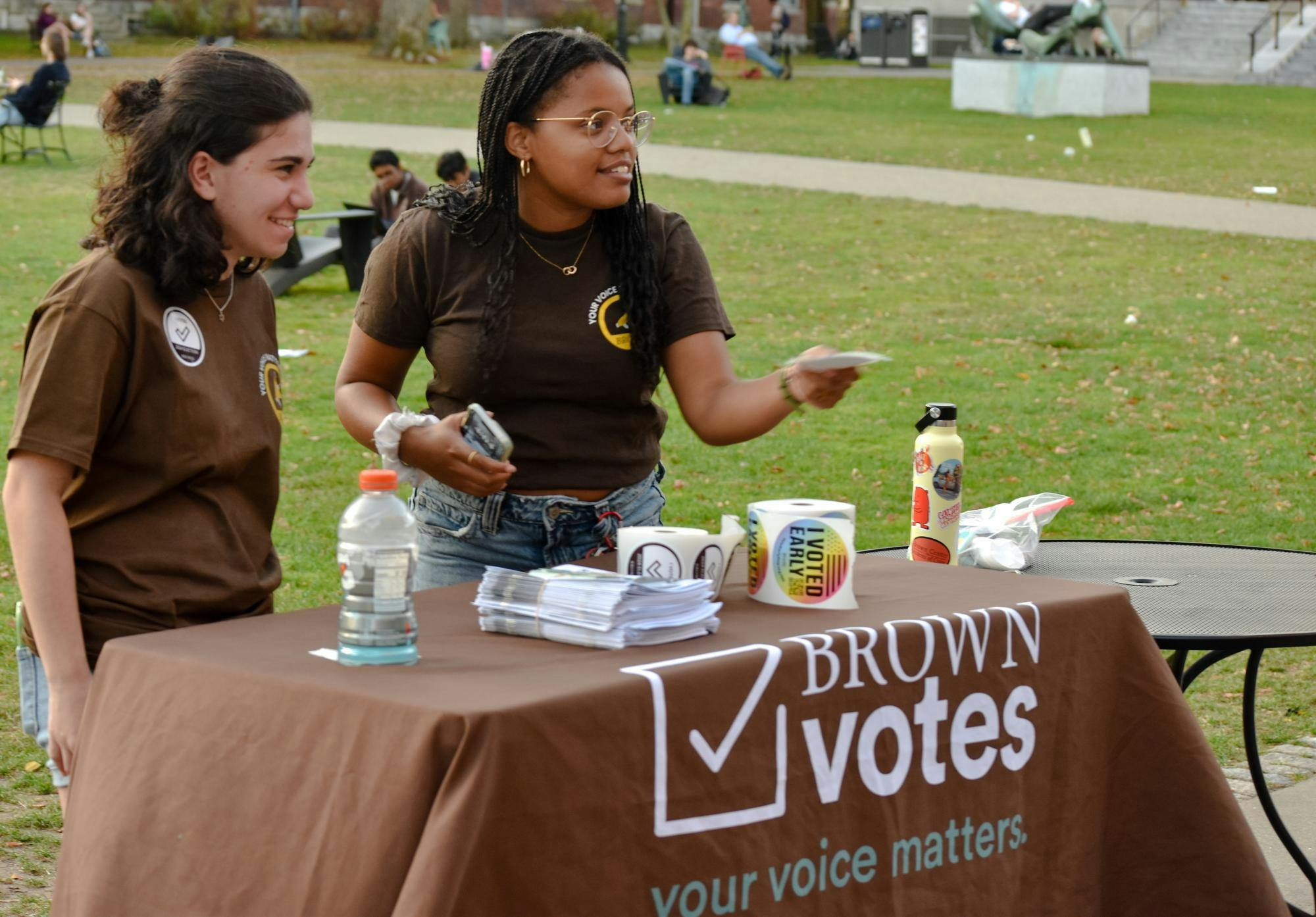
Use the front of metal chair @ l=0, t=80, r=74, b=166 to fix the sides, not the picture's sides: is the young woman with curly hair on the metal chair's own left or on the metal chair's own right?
on the metal chair's own left

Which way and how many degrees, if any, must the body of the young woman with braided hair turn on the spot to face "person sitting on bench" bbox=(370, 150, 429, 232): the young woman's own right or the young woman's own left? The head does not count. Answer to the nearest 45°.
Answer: approximately 135° to the young woman's own left

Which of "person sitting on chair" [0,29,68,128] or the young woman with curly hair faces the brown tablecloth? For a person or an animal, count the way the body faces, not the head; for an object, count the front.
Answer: the young woman with curly hair

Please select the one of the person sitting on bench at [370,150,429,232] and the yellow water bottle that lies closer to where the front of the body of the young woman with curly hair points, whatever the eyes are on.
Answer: the yellow water bottle

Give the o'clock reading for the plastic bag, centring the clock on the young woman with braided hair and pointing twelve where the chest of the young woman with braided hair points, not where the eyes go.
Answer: The plastic bag is roughly at 10 o'clock from the young woman with braided hair.

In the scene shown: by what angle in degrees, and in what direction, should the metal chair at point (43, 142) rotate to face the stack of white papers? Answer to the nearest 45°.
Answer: approximately 90° to its left

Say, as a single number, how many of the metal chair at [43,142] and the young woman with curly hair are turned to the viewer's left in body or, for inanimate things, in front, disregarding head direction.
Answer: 1

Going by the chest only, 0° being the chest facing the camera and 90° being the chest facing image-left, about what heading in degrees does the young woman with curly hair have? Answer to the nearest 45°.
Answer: approximately 315°

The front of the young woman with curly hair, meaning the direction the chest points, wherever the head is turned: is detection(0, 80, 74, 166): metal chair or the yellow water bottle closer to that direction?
the yellow water bottle

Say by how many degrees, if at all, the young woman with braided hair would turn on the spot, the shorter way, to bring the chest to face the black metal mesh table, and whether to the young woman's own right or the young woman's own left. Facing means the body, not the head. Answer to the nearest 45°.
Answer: approximately 45° to the young woman's own left
